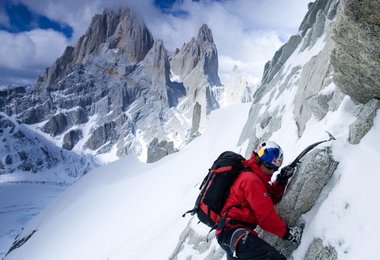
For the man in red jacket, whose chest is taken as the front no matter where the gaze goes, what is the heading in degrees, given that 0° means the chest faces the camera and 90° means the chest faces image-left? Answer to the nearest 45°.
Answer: approximately 270°

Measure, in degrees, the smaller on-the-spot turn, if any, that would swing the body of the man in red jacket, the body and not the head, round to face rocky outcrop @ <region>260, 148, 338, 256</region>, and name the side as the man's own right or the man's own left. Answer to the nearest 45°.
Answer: approximately 45° to the man's own left
